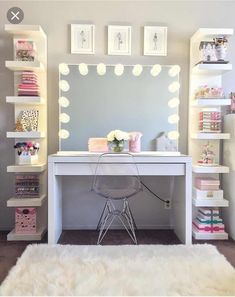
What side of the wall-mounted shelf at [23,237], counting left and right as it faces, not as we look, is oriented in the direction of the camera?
front

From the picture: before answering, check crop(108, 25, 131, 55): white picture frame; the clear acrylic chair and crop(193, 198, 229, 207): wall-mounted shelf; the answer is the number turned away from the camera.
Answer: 1

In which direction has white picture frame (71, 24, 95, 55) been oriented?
toward the camera

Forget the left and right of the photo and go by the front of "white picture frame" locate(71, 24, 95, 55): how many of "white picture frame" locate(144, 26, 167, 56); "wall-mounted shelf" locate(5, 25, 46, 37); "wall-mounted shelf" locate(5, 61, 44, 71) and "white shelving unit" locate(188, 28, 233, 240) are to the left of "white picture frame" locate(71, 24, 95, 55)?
2

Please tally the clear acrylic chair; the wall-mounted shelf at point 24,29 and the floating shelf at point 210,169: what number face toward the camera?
2

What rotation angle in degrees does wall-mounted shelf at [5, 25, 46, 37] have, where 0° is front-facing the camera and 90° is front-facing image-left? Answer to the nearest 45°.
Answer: approximately 0°

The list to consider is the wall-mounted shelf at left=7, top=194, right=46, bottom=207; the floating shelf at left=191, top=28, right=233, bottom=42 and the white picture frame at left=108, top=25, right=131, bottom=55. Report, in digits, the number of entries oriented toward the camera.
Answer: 3

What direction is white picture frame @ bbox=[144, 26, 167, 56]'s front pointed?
toward the camera

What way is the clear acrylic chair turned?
away from the camera

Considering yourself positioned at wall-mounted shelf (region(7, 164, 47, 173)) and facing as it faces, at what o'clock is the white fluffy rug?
The white fluffy rug is roughly at 11 o'clock from the wall-mounted shelf.

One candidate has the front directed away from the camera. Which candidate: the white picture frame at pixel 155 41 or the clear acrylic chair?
the clear acrylic chair
